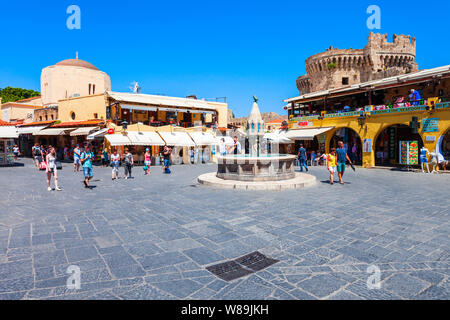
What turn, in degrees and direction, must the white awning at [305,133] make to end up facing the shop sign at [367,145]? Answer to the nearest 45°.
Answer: approximately 90° to its left

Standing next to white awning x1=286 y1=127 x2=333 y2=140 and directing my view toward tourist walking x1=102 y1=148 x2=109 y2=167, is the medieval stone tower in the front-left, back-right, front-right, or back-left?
back-right

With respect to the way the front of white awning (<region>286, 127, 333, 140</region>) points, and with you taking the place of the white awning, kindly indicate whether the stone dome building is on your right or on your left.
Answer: on your right

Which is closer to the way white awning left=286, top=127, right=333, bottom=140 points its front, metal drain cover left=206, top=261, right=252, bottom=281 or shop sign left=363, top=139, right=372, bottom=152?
the metal drain cover

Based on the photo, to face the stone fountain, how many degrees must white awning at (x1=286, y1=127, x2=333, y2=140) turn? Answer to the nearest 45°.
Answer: approximately 45° to its left

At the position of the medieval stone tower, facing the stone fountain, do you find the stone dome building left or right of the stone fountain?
right

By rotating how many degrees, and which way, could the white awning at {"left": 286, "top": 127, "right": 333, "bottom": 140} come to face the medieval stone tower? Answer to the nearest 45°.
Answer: approximately 135° to its right

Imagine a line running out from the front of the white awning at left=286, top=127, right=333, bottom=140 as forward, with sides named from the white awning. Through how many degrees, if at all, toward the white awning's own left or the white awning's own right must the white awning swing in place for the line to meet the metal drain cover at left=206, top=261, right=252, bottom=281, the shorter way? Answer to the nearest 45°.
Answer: approximately 45° to the white awning's own left

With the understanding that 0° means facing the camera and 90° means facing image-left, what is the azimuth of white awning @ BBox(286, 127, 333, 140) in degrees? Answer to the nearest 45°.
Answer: approximately 45°
